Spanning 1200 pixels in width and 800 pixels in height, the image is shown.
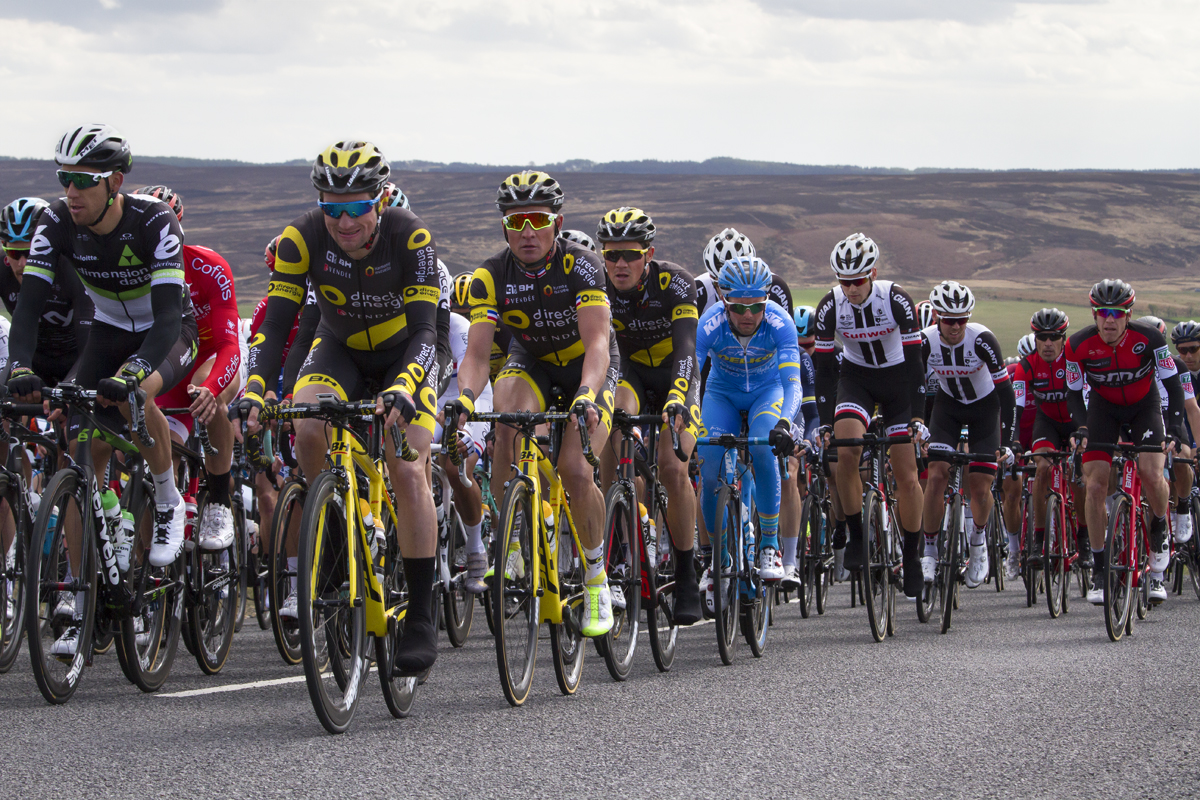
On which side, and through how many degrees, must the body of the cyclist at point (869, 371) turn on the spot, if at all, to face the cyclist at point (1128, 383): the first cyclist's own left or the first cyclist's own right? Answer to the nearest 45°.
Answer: approximately 135° to the first cyclist's own left

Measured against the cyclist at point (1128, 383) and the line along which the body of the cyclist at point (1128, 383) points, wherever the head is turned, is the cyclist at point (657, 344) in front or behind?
in front

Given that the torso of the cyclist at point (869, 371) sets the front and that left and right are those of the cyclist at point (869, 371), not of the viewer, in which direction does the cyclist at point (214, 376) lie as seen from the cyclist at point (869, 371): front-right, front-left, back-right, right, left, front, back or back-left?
front-right

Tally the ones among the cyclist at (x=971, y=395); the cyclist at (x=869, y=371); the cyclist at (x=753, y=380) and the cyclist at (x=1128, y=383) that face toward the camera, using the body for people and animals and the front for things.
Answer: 4

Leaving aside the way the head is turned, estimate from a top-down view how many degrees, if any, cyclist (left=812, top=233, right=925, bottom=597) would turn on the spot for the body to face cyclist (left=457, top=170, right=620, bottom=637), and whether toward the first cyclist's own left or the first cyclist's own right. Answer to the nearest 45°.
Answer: approximately 45° to the first cyclist's own right

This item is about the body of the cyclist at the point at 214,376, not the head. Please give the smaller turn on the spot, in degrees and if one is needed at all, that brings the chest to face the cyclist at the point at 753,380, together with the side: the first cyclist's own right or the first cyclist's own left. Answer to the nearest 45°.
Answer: approximately 135° to the first cyclist's own left

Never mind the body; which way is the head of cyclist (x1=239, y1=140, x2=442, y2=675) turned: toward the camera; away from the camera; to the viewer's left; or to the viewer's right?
toward the camera

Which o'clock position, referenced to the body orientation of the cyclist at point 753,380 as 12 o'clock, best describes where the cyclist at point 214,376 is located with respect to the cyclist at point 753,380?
the cyclist at point 214,376 is roughly at 2 o'clock from the cyclist at point 753,380.

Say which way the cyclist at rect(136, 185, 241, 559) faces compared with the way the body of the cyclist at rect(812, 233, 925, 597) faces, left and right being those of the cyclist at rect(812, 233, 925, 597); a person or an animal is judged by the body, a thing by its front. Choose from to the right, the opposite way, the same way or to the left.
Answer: the same way

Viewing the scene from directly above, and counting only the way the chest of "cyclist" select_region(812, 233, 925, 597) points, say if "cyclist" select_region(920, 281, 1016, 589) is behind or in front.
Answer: behind

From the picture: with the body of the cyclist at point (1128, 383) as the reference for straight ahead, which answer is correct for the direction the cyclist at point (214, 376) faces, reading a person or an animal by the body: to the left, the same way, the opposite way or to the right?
the same way

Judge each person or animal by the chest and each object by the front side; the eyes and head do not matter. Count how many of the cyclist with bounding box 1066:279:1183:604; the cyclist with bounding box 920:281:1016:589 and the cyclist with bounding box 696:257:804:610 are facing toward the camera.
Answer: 3

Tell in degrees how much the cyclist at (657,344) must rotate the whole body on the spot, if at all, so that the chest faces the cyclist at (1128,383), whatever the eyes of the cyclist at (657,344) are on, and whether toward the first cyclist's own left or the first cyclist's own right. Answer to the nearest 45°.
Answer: approximately 180°

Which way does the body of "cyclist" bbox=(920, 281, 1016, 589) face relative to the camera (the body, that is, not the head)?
toward the camera

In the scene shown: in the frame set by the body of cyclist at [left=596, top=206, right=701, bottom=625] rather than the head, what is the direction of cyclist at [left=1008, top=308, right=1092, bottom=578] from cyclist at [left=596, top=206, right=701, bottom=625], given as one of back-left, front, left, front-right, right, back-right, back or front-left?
back

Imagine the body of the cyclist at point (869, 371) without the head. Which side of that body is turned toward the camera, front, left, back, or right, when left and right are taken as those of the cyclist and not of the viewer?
front

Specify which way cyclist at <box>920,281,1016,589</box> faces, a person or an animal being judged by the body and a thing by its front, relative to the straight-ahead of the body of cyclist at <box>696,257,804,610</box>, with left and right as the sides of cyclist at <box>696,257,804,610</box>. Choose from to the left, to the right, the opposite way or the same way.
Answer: the same way

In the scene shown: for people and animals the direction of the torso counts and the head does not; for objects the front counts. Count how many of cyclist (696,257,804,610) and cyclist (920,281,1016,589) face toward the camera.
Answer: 2
